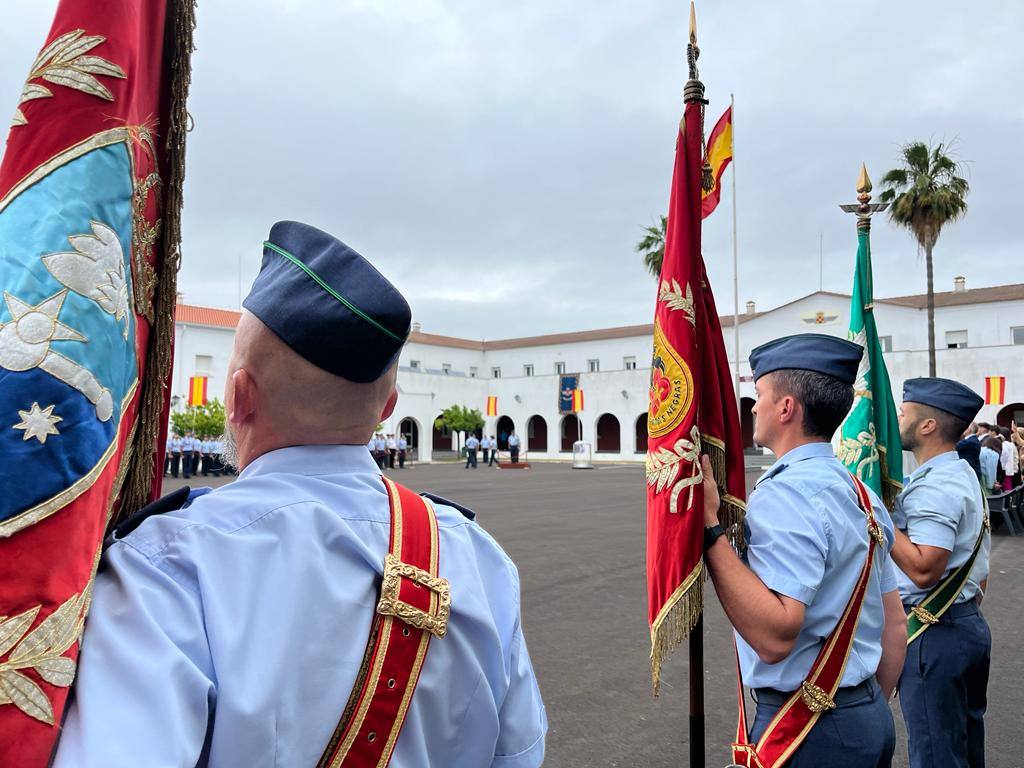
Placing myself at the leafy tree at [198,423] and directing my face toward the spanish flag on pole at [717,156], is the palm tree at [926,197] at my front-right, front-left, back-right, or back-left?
front-left

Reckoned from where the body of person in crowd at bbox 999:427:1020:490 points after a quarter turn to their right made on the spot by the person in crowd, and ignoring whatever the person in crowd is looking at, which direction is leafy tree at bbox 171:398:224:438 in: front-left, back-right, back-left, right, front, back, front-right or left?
left

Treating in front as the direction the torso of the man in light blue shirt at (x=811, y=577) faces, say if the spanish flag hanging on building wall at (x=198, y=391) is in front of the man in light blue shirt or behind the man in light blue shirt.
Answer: in front

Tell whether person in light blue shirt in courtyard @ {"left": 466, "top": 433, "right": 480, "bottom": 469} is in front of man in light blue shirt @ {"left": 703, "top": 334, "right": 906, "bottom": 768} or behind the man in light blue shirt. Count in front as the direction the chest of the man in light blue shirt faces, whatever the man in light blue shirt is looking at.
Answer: in front

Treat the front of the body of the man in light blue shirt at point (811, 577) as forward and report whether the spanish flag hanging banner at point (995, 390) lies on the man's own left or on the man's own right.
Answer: on the man's own right

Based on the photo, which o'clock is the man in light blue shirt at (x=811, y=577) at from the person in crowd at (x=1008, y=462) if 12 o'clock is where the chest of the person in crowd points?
The man in light blue shirt is roughly at 9 o'clock from the person in crowd.

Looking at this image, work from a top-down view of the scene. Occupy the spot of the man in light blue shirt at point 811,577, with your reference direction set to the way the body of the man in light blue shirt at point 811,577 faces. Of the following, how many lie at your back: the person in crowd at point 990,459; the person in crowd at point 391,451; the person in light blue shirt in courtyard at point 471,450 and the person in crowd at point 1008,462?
0

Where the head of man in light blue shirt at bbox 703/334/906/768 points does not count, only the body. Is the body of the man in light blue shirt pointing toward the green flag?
no

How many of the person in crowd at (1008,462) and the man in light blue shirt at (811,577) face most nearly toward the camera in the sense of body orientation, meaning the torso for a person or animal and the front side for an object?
0

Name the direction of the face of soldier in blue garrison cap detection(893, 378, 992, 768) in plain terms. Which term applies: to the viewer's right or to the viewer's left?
to the viewer's left

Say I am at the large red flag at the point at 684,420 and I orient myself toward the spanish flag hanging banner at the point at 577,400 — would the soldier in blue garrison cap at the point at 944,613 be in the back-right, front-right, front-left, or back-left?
front-right

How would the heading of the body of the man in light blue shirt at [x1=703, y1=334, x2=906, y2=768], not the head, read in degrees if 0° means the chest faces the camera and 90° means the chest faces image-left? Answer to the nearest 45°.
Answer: approximately 135°

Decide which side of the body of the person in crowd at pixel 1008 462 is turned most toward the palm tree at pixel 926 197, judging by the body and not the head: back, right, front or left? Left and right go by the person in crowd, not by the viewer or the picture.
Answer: right

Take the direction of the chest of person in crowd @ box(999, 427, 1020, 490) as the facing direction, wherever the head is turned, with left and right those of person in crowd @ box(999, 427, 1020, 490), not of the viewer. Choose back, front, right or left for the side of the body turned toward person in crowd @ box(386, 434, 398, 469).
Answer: front

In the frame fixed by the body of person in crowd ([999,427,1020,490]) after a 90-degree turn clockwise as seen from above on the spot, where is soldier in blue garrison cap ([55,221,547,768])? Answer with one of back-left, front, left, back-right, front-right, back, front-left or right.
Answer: back

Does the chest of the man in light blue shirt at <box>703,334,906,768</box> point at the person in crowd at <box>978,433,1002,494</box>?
no

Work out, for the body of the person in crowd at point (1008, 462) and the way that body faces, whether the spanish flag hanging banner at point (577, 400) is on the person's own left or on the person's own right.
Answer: on the person's own right

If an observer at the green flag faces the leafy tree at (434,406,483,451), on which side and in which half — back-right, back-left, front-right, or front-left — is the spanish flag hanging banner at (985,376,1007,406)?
front-right

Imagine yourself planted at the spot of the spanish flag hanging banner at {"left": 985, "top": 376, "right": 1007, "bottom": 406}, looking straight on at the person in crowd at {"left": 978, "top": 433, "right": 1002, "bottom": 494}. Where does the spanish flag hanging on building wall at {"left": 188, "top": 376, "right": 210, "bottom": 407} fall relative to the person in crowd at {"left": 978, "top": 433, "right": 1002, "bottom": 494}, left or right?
right

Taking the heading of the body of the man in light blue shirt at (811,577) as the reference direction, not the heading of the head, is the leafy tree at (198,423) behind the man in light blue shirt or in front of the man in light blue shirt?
in front

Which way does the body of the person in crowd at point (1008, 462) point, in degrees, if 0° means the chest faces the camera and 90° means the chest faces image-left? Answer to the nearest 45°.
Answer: approximately 90°
